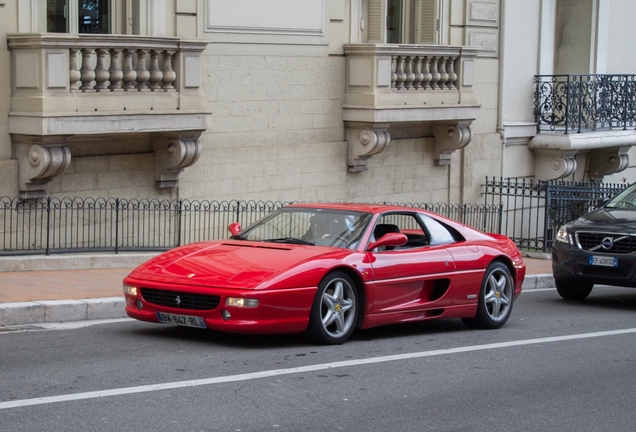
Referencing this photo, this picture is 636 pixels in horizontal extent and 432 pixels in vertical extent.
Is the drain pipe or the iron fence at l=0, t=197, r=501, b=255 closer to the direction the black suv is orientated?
the iron fence

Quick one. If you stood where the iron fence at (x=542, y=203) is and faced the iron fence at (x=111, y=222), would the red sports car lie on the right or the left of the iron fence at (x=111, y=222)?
left

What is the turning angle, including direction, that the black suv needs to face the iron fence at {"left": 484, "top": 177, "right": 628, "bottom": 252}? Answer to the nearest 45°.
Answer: approximately 135° to its right

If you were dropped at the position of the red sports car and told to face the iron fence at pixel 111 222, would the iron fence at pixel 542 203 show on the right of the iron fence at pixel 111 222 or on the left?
right

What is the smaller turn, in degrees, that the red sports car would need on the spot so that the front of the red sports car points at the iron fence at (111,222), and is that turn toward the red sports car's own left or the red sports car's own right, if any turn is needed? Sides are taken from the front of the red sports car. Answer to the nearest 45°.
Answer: approximately 90° to the red sports car's own right

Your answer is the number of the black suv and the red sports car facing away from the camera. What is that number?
0

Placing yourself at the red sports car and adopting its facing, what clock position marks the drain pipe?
The drain pipe is roughly at 5 o'clock from the red sports car.

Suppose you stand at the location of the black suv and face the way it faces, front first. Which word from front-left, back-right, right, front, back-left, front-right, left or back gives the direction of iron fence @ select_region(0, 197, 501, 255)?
front-right

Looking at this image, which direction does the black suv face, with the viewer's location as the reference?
facing the viewer and to the left of the viewer

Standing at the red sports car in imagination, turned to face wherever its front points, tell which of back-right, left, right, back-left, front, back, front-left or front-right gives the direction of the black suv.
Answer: back

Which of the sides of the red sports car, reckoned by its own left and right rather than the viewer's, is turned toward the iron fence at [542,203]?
back

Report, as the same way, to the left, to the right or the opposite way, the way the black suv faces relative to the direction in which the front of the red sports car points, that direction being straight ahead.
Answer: the same way
